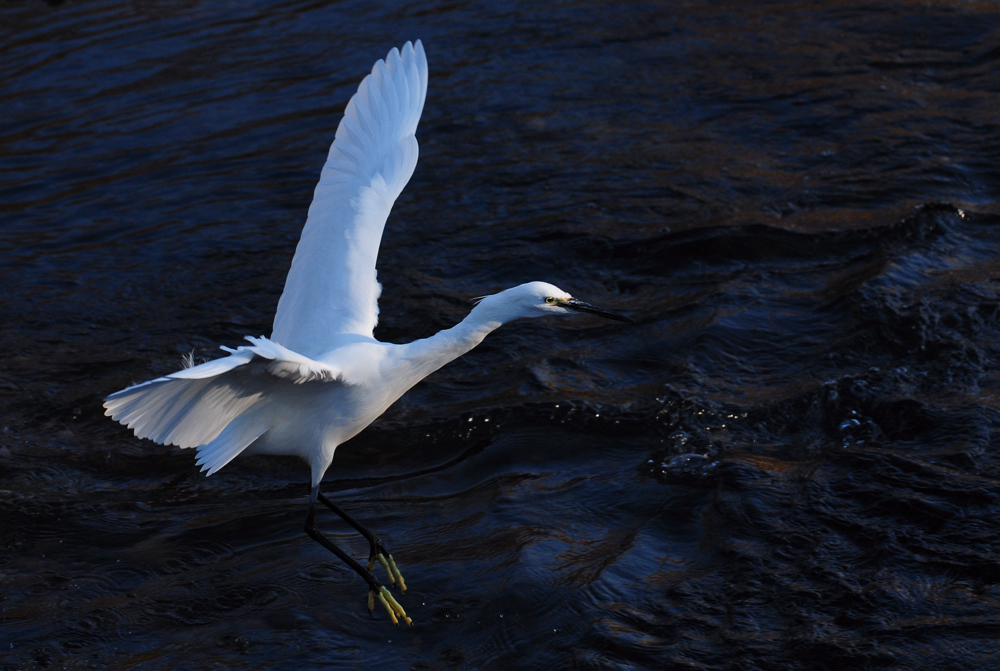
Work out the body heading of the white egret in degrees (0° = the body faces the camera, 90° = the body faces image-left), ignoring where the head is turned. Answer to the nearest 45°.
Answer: approximately 270°
